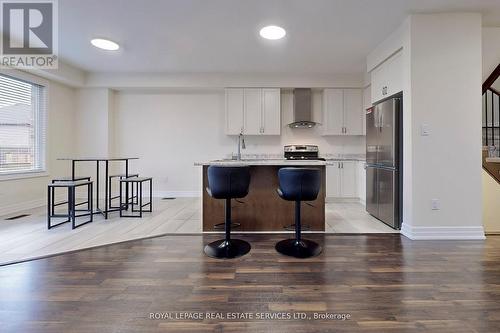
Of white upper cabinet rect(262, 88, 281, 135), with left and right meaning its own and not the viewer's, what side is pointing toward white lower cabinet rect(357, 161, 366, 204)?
left

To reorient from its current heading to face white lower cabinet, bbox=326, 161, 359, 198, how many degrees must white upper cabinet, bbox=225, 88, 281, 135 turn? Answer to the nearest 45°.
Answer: approximately 90° to its left

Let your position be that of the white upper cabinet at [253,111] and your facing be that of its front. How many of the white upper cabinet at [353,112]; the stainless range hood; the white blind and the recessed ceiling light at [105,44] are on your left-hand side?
2

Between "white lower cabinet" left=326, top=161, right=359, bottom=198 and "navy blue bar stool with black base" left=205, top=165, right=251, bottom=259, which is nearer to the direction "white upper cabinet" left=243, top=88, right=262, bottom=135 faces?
the navy blue bar stool with black base

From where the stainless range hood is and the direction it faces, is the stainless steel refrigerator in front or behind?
in front

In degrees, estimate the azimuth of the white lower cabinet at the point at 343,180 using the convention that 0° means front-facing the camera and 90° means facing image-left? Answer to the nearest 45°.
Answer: approximately 0°
